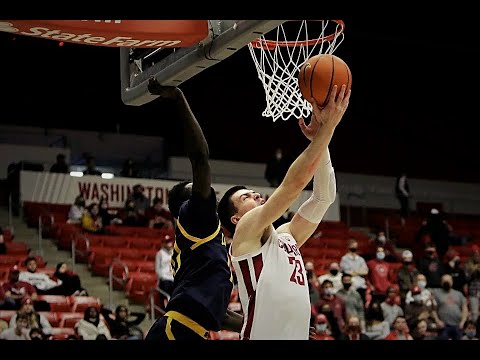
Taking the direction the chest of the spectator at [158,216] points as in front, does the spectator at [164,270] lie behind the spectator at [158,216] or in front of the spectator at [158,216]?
in front

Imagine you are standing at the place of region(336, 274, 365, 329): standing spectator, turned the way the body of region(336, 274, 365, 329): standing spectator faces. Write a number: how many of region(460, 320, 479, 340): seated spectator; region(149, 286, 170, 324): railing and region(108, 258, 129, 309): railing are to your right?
2

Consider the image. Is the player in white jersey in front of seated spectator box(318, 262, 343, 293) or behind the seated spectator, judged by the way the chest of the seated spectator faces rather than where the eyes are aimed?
in front

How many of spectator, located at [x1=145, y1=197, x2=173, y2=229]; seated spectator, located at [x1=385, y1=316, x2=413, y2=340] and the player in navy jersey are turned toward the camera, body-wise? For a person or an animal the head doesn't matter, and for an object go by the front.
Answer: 2

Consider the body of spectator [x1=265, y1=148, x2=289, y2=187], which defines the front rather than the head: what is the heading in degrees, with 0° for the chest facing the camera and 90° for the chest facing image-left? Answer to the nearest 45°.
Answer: approximately 0°

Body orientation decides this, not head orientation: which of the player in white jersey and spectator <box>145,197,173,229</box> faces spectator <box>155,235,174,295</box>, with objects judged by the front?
spectator <box>145,197,173,229</box>

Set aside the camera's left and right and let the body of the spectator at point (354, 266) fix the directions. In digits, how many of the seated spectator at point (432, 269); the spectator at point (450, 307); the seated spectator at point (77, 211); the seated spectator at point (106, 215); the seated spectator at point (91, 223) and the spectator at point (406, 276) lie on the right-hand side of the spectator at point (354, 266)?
3

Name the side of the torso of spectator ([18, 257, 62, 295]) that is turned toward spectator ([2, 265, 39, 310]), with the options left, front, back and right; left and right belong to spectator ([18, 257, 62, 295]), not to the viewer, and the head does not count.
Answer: right

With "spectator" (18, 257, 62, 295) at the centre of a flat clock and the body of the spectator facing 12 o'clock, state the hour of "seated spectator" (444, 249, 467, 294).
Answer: The seated spectator is roughly at 10 o'clock from the spectator.

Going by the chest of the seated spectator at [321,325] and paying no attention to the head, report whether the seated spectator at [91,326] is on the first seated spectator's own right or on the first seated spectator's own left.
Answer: on the first seated spectator's own right

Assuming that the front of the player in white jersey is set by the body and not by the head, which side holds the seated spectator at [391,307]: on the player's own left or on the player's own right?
on the player's own left
